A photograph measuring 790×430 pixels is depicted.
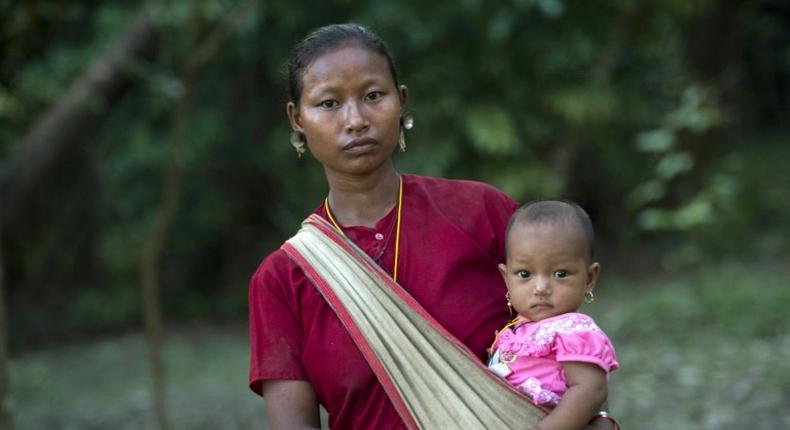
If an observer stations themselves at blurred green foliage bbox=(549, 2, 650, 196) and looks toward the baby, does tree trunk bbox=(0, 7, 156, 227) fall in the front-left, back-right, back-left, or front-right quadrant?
front-right

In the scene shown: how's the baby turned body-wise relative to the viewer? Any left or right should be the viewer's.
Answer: facing the viewer and to the left of the viewer

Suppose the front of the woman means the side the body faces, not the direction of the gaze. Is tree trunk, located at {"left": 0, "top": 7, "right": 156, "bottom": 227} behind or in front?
behind

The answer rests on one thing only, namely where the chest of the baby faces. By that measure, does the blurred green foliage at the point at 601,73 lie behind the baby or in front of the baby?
behind

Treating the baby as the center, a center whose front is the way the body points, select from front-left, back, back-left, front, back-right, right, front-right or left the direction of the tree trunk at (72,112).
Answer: right

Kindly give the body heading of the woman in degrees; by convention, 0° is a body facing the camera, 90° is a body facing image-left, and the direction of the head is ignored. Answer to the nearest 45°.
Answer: approximately 0°
